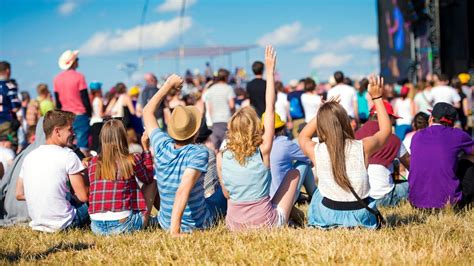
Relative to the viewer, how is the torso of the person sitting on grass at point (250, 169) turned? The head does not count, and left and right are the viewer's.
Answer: facing away from the viewer

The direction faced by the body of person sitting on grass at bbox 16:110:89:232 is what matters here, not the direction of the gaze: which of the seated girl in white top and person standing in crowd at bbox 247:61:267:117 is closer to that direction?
the person standing in crowd

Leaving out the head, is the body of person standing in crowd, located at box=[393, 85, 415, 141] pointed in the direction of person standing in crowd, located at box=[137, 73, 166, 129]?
no

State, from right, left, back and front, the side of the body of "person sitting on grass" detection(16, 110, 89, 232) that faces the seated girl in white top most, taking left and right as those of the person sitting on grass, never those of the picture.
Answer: right

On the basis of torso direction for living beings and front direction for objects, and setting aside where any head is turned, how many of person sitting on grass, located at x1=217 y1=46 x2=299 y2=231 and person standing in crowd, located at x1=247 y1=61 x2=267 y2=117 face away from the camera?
2

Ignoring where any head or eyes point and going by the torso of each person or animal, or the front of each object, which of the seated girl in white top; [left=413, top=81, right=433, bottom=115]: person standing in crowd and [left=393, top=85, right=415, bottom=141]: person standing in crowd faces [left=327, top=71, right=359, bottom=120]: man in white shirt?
the seated girl in white top

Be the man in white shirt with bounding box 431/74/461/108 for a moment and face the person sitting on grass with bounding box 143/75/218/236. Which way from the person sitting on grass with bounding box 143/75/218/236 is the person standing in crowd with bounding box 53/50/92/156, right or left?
right

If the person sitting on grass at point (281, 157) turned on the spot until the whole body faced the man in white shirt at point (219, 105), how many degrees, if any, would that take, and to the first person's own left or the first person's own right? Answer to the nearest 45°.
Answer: approximately 45° to the first person's own left

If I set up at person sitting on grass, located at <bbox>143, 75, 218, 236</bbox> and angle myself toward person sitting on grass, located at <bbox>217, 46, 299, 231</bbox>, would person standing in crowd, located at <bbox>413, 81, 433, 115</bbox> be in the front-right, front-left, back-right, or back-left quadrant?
front-left

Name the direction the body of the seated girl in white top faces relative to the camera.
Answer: away from the camera

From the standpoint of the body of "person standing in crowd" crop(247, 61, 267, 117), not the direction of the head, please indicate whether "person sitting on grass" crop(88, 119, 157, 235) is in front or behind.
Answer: behind

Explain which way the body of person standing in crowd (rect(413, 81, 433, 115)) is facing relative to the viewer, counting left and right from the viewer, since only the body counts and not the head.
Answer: facing away from the viewer

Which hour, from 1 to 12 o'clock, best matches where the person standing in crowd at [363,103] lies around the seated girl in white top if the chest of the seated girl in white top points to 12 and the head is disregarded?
The person standing in crowd is roughly at 12 o'clock from the seated girl in white top.

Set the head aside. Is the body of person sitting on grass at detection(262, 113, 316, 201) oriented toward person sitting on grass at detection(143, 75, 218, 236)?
no

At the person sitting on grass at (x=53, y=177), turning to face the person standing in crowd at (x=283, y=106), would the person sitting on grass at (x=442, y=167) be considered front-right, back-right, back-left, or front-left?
front-right

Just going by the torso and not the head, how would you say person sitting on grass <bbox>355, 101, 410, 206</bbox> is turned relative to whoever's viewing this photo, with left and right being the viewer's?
facing away from the viewer and to the right of the viewer

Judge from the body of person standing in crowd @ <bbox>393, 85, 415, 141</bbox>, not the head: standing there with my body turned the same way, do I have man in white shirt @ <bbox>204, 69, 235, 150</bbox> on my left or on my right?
on my left

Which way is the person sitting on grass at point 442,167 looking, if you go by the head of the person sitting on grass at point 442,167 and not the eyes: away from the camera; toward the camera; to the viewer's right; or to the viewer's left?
away from the camera

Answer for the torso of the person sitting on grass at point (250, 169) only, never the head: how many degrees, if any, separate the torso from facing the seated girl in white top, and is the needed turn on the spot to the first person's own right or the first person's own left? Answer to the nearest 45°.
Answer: approximately 90° to the first person's own right

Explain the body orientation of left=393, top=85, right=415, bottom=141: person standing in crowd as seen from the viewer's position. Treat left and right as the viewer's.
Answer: facing away from the viewer

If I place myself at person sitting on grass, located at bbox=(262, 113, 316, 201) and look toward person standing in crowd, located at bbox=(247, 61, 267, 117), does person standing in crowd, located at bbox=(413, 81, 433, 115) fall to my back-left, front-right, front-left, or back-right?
front-right

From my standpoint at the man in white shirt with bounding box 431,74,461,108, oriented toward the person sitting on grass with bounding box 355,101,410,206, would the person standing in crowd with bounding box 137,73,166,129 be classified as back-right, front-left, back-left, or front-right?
front-right
